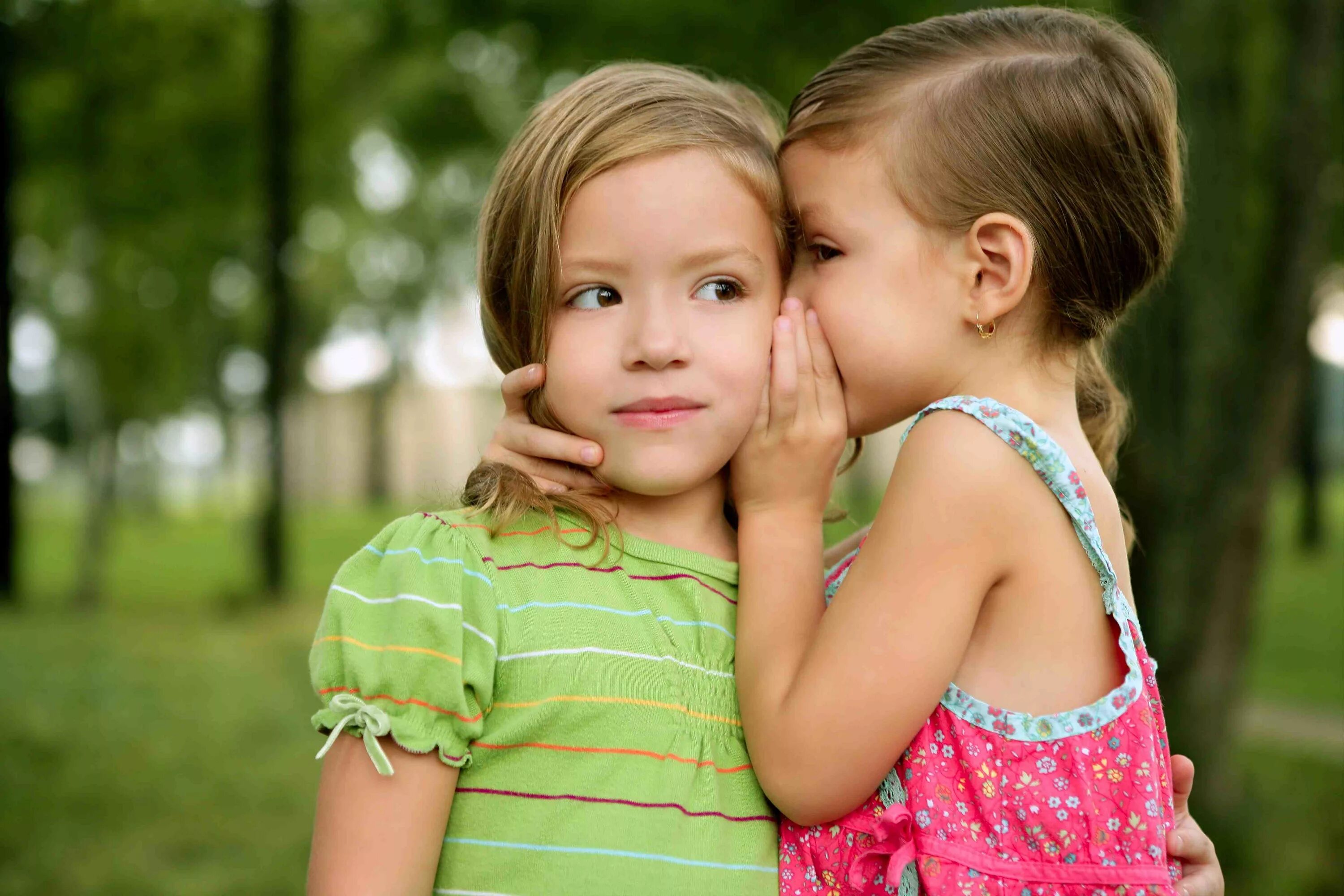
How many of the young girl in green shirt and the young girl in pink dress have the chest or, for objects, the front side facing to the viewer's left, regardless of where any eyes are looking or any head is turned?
1

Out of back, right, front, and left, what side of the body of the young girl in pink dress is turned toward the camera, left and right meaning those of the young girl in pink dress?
left

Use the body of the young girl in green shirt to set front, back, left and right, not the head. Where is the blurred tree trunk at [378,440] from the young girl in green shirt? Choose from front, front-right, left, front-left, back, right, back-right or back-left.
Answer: back-left

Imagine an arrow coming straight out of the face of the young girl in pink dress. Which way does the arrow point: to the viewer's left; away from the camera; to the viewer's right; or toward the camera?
to the viewer's left

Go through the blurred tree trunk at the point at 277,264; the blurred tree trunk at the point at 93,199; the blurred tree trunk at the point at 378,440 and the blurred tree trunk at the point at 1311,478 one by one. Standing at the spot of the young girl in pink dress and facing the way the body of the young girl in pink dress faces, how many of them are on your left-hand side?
0

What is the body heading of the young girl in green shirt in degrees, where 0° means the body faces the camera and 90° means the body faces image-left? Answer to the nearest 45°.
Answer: approximately 315°

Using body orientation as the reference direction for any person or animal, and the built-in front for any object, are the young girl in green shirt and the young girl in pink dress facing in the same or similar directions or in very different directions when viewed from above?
very different directions

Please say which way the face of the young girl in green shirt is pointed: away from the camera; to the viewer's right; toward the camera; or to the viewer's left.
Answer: toward the camera

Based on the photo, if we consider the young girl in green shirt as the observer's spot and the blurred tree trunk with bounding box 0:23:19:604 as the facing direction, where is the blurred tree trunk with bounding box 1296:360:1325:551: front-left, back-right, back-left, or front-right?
front-right

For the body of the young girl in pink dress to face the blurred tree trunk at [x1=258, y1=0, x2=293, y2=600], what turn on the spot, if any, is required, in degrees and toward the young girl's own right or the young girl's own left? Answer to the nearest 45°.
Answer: approximately 45° to the young girl's own right

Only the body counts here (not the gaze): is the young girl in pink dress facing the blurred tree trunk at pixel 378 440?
no

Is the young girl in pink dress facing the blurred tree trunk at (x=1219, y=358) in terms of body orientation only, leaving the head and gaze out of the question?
no

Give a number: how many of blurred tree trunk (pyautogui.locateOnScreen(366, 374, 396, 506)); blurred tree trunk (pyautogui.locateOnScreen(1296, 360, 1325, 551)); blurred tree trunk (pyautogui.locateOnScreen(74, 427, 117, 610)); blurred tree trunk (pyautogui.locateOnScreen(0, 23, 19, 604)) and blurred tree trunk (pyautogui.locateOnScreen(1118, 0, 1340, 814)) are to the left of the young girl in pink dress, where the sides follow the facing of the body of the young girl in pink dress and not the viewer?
0

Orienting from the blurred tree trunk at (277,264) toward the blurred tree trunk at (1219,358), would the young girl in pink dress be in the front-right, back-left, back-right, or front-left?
front-right
